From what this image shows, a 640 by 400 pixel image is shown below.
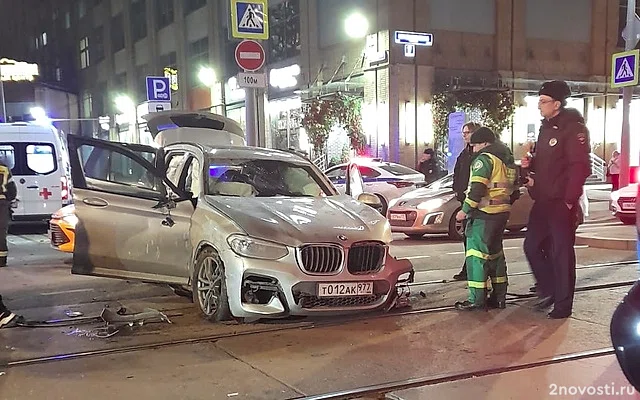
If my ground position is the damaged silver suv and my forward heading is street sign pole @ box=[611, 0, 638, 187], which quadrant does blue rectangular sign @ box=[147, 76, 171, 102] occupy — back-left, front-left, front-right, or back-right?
front-left

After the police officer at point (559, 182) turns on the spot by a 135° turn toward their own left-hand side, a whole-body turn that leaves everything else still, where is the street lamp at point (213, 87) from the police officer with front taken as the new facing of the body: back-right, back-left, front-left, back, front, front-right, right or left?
back-left

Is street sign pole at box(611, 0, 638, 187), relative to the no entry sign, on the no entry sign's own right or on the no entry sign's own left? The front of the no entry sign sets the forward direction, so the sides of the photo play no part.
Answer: on the no entry sign's own left

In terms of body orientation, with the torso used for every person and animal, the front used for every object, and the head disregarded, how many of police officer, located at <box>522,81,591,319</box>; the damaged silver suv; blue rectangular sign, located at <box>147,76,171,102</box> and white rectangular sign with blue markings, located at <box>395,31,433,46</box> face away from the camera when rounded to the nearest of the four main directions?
0

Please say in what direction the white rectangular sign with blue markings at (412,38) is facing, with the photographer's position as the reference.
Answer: facing the viewer

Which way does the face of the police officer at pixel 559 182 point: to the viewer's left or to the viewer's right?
to the viewer's left

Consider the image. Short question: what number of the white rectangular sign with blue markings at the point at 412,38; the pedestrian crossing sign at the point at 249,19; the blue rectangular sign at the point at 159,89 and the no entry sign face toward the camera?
4

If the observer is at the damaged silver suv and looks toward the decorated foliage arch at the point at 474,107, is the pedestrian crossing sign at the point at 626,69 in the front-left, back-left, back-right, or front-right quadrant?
front-right

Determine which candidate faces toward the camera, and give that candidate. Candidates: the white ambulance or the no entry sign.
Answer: the no entry sign

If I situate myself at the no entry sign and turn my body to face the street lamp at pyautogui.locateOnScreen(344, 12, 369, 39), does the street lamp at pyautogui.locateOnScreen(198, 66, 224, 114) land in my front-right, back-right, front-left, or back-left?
front-left

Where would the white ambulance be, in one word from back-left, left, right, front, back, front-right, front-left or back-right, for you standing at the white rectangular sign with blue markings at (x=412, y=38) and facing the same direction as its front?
front-right

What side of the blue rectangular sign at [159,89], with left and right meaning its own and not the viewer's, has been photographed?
front

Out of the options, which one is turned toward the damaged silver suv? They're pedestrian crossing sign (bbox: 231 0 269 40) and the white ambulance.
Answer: the pedestrian crossing sign
